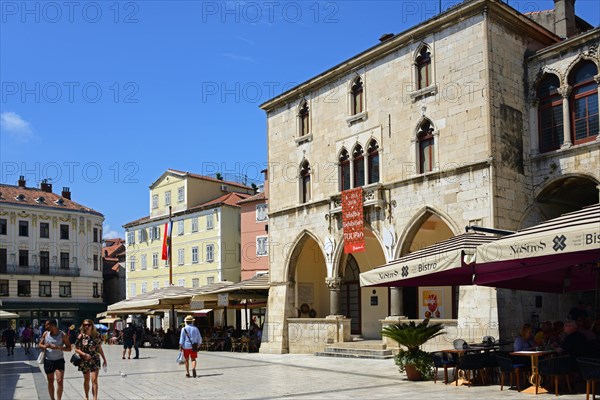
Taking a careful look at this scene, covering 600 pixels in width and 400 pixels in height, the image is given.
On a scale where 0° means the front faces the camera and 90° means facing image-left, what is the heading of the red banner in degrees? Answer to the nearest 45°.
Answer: approximately 45°

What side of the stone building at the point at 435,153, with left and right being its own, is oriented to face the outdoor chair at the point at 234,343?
right

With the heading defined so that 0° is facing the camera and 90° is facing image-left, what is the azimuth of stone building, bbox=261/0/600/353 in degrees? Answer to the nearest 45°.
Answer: approximately 45°
